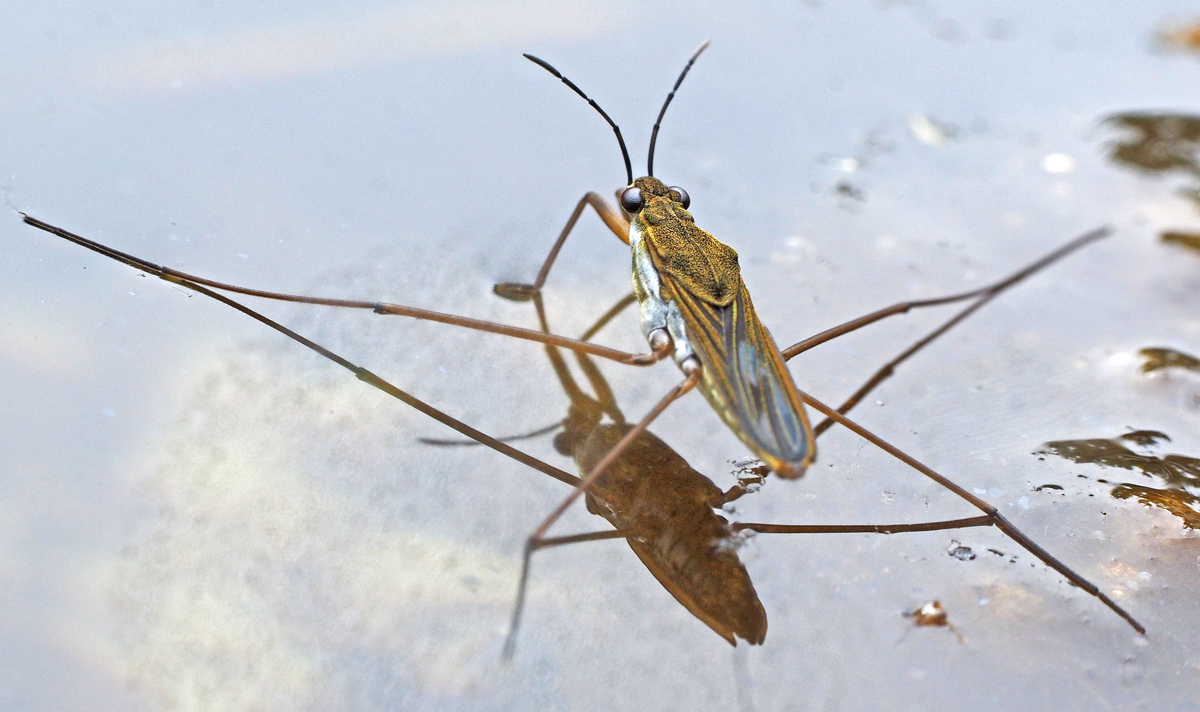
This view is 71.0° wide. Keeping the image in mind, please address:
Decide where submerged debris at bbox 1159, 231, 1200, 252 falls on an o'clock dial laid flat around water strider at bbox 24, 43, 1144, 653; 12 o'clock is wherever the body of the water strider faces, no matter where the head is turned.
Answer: The submerged debris is roughly at 4 o'clock from the water strider.

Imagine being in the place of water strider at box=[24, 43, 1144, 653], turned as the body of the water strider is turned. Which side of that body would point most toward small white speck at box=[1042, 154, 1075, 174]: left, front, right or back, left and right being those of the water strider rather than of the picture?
right

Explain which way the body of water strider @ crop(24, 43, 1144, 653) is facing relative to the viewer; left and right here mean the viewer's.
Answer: facing away from the viewer and to the left of the viewer

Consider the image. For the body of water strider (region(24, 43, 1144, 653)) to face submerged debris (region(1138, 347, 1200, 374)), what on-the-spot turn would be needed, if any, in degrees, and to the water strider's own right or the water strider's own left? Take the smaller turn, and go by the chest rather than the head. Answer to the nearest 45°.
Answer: approximately 135° to the water strider's own right
